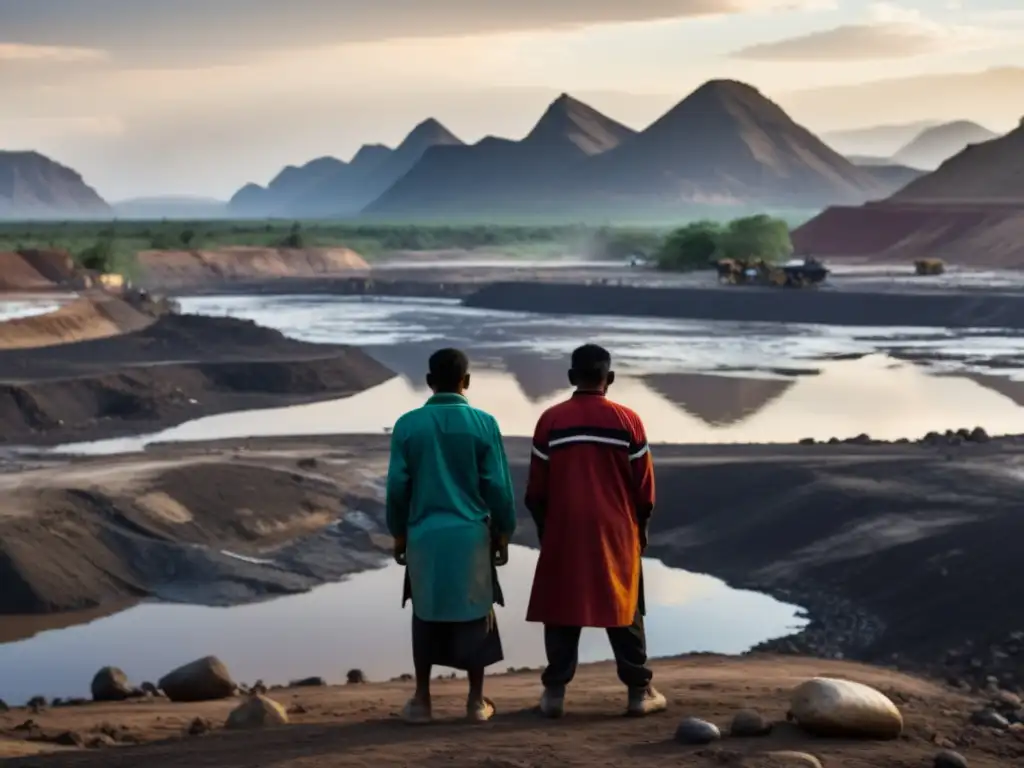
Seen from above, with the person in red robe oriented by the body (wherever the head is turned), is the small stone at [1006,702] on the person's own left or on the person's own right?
on the person's own right

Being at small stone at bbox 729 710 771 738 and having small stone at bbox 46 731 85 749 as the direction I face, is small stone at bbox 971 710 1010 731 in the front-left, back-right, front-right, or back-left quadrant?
back-right

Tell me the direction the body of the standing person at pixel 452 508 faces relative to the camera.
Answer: away from the camera

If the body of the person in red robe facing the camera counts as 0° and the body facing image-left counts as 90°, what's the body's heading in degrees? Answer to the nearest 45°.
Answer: approximately 180°

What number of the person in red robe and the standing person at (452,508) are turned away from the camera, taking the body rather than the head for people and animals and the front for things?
2

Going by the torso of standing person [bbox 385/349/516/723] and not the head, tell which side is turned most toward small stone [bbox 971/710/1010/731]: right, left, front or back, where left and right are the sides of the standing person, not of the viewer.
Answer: right

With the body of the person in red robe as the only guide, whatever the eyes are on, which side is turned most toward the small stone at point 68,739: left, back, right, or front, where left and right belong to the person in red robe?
left

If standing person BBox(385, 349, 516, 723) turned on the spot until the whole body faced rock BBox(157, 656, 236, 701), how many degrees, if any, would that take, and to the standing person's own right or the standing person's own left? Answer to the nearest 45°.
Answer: approximately 45° to the standing person's own left

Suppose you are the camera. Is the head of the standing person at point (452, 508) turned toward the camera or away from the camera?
away from the camera

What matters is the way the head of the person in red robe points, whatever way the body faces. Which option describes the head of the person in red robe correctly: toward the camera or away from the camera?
away from the camera
